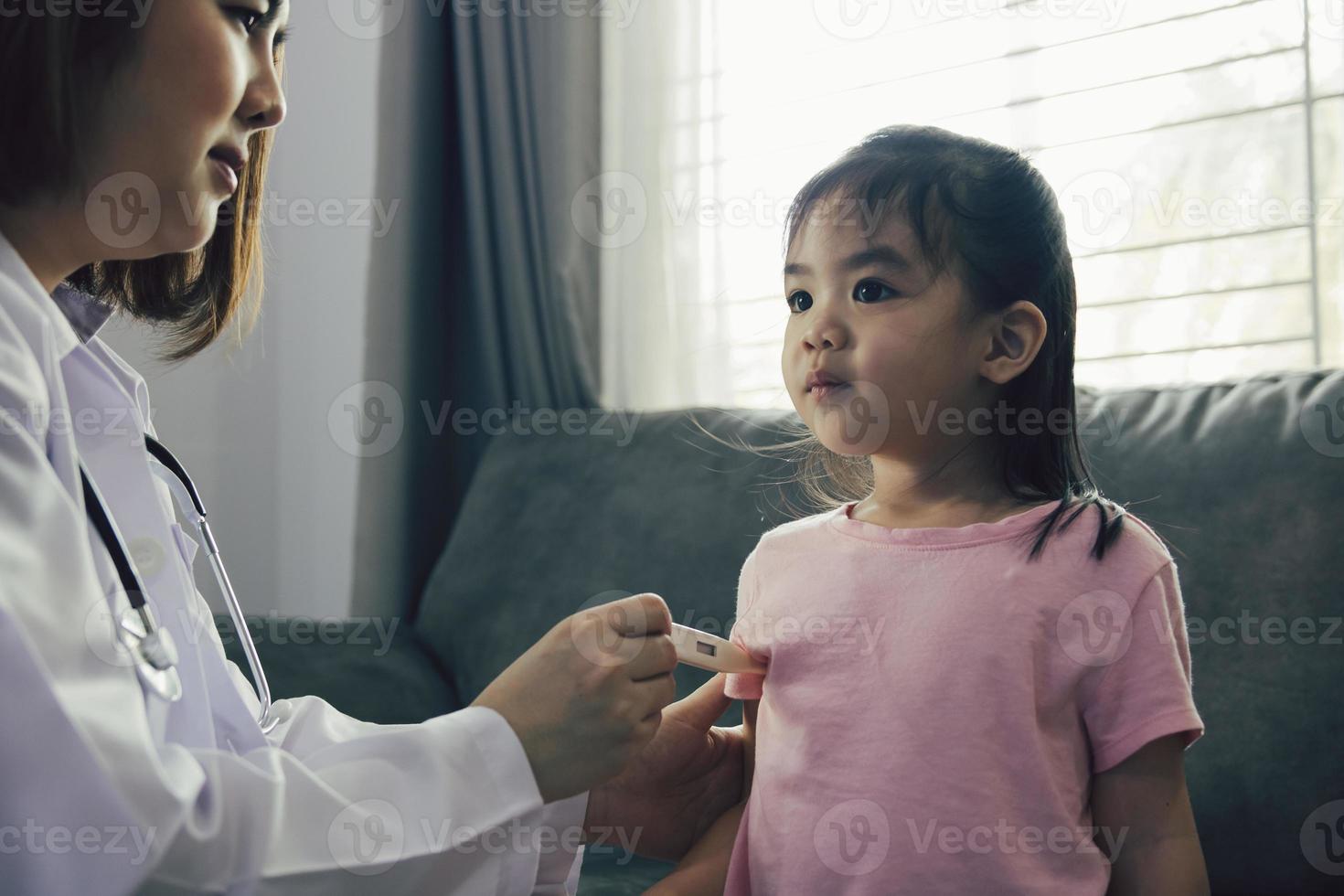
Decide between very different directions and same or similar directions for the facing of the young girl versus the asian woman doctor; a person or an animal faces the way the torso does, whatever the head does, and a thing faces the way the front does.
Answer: very different directions

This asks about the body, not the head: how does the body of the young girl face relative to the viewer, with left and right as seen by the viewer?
facing the viewer and to the left of the viewer

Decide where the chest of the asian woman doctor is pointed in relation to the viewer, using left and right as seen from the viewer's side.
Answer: facing to the right of the viewer

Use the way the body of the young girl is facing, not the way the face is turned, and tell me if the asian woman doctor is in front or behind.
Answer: in front

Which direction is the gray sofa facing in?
toward the camera

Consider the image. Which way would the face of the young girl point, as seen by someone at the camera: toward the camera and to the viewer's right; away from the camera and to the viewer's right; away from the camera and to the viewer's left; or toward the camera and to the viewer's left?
toward the camera and to the viewer's left

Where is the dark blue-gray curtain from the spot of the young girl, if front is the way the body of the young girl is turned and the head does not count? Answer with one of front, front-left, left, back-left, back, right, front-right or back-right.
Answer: right
